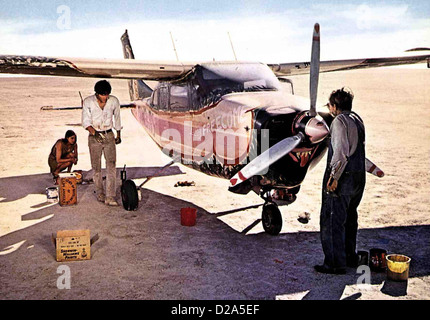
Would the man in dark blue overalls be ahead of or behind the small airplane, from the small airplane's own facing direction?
ahead

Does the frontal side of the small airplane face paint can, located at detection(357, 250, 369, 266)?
yes

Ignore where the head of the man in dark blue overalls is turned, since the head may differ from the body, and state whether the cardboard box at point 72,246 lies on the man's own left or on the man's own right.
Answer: on the man's own left

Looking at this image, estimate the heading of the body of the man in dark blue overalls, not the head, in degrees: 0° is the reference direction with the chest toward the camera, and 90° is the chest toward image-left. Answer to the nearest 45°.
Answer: approximately 135°

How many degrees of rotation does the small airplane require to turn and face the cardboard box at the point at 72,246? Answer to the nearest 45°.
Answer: approximately 90° to its right

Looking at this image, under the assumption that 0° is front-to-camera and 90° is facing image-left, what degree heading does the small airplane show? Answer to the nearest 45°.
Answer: approximately 315°

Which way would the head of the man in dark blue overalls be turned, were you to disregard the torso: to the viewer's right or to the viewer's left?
to the viewer's left

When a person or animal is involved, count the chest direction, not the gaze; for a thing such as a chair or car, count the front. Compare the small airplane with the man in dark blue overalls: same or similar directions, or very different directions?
very different directions
